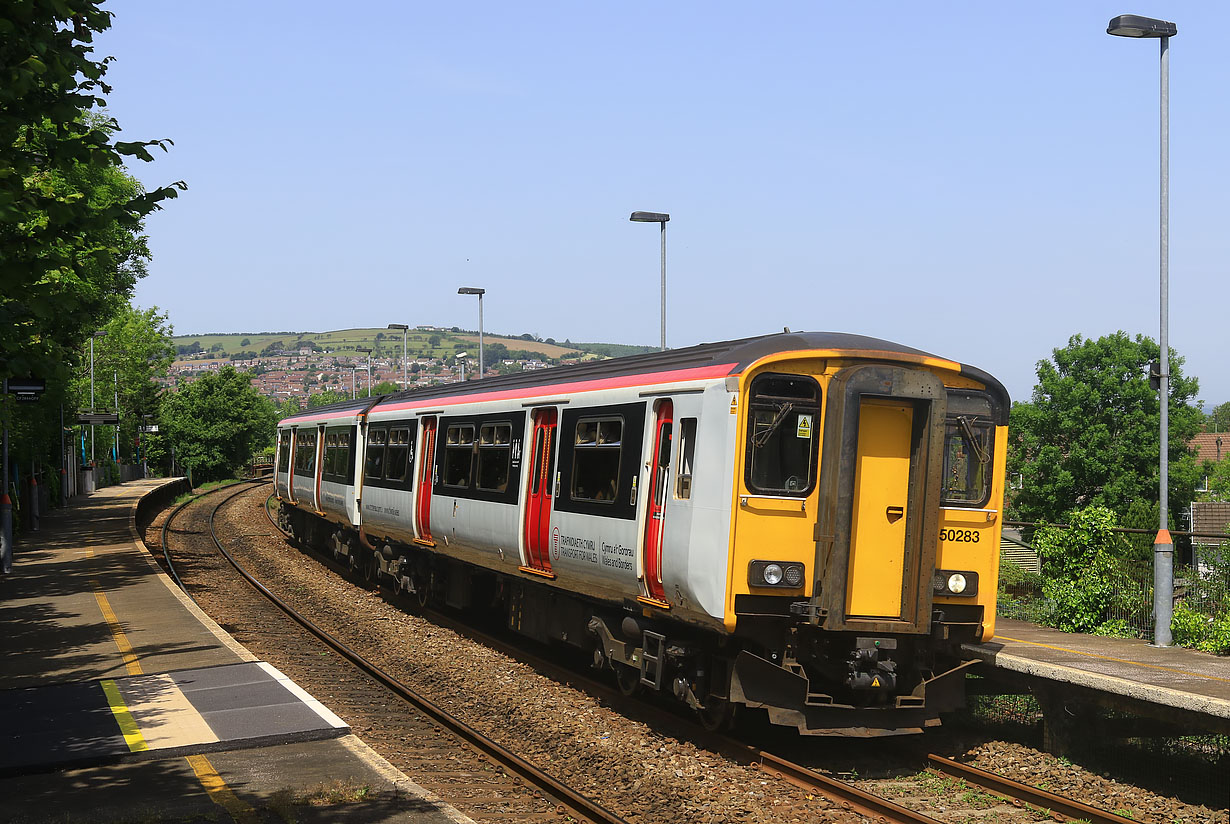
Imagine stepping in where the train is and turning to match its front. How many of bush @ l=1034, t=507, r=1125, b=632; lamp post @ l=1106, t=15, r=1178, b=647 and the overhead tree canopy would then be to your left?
2

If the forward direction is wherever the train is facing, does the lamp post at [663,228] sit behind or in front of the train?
behind

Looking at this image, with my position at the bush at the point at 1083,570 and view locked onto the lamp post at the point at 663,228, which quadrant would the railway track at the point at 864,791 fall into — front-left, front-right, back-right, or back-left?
back-left

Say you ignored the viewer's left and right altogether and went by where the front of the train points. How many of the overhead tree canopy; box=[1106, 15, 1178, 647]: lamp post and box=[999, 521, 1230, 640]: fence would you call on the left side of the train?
2

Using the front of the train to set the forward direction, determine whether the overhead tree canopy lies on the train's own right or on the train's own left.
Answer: on the train's own right

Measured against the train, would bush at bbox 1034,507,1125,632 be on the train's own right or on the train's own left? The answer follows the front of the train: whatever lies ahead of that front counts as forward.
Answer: on the train's own left

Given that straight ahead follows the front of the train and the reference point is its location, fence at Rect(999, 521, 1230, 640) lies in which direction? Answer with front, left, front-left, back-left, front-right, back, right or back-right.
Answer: front

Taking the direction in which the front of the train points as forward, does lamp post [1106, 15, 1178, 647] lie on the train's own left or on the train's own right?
on the train's own left

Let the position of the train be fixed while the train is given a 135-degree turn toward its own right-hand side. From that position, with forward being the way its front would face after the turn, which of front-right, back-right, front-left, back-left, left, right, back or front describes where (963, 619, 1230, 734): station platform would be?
back

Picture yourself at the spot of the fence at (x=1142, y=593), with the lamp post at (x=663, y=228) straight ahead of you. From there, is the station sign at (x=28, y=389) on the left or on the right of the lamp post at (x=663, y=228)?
left

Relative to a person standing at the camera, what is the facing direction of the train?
facing the viewer and to the right of the viewer
